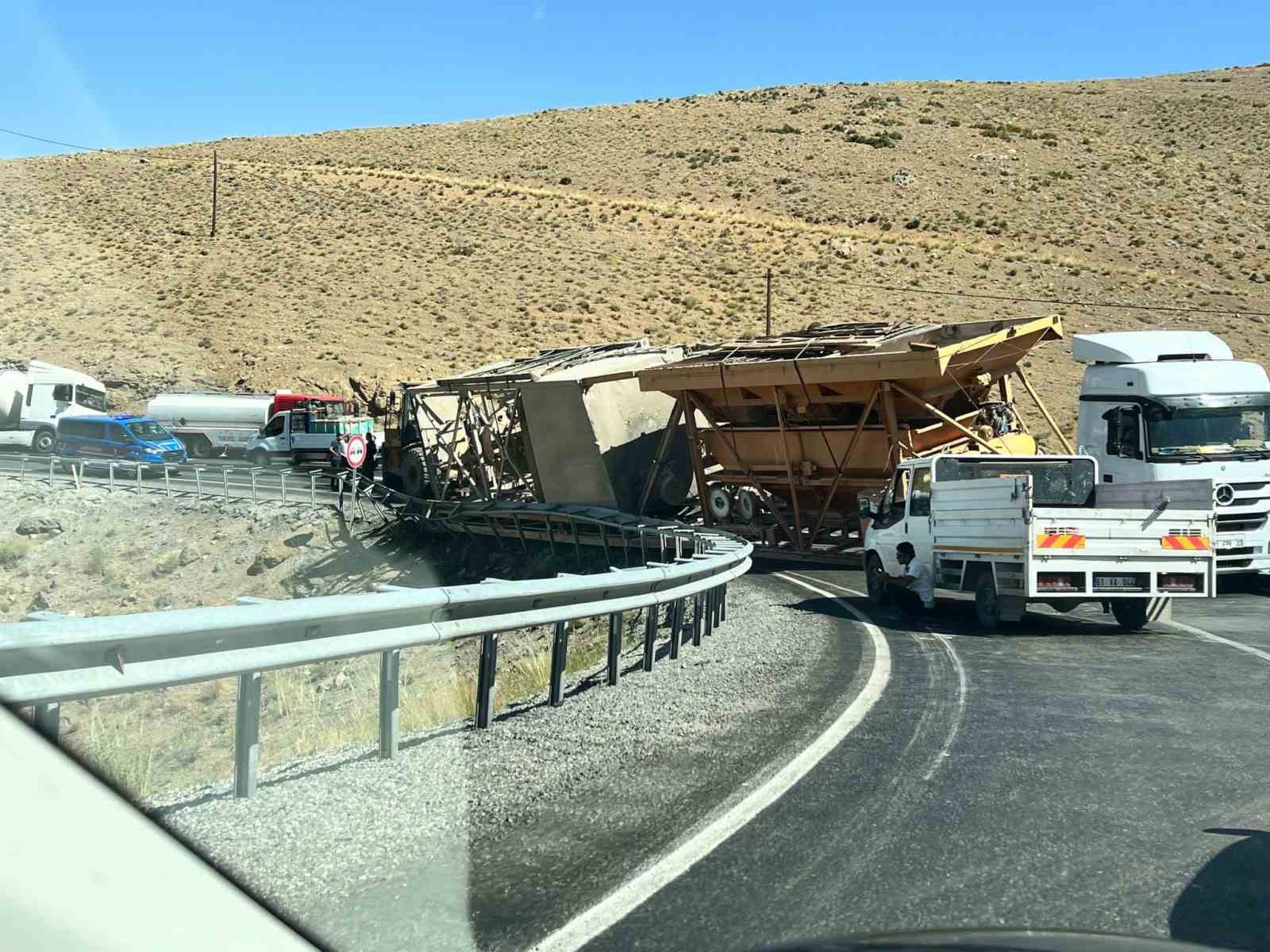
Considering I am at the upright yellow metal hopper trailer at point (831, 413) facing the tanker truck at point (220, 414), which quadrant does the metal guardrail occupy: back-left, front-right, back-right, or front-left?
back-left

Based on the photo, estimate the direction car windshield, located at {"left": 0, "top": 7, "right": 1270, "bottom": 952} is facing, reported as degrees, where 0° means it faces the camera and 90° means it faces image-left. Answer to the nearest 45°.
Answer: approximately 180°

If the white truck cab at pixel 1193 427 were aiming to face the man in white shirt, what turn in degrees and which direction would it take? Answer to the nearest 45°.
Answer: approximately 90° to its right

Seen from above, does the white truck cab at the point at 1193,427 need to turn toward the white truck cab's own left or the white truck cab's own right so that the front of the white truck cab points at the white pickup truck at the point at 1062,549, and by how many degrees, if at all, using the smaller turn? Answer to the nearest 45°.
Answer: approximately 45° to the white truck cab's own right

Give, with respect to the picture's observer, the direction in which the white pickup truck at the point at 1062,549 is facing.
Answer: facing away from the viewer and to the left of the viewer

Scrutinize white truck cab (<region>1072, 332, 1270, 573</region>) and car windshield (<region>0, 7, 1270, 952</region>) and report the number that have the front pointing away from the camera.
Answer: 1

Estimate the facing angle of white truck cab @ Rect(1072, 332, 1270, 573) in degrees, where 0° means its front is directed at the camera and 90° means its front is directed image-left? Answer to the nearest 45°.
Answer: approximately 315°

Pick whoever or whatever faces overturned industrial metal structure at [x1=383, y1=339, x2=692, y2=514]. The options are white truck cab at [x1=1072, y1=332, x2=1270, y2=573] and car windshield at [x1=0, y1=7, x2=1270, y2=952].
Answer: the car windshield

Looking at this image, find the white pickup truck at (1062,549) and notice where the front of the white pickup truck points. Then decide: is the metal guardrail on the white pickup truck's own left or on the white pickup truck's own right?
on the white pickup truck's own left

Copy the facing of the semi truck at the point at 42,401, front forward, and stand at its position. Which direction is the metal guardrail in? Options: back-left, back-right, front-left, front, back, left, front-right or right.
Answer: front-right
